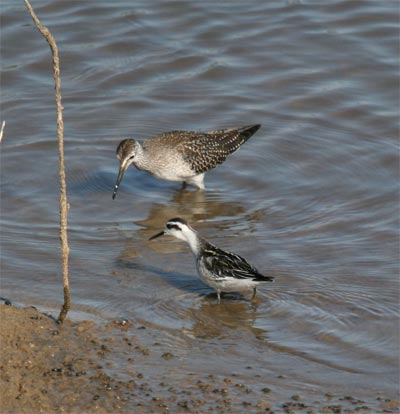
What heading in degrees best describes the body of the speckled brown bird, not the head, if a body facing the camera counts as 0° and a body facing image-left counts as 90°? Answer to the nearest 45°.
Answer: approximately 90°

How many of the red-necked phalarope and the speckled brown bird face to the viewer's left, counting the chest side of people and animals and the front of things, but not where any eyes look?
2

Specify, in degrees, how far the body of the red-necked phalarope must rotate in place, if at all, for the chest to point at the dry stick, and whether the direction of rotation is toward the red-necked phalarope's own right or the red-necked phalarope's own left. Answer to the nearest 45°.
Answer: approximately 45° to the red-necked phalarope's own left

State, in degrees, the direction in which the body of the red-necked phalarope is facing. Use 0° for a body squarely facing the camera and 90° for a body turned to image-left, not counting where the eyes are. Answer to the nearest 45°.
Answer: approximately 90°

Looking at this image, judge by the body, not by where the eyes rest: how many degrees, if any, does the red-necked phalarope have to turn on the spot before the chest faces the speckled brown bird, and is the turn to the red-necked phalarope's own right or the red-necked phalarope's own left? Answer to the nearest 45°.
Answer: approximately 90° to the red-necked phalarope's own right

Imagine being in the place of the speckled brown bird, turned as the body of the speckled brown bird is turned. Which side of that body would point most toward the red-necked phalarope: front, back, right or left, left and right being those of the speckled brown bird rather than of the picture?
left

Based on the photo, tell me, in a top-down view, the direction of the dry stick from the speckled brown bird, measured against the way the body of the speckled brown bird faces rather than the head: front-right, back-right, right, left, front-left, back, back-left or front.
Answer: left

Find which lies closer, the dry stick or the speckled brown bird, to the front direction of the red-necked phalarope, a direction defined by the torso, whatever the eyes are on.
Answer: the dry stick
